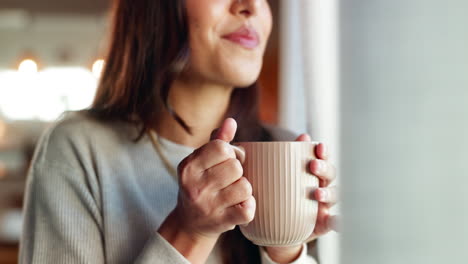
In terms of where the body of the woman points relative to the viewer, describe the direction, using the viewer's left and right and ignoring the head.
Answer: facing the viewer and to the right of the viewer
